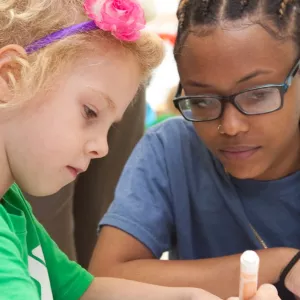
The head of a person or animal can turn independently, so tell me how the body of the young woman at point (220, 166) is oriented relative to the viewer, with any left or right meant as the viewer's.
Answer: facing the viewer

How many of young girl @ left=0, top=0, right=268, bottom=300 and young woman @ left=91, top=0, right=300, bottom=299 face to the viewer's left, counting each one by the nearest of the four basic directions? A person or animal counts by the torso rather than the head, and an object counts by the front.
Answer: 0

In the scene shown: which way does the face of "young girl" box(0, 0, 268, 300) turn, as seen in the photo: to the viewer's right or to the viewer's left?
to the viewer's right

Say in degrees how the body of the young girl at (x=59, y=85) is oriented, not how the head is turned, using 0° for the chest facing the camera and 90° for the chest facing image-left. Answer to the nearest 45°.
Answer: approximately 315°

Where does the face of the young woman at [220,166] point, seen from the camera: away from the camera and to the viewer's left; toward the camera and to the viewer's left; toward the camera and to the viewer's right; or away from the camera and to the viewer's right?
toward the camera and to the viewer's left
